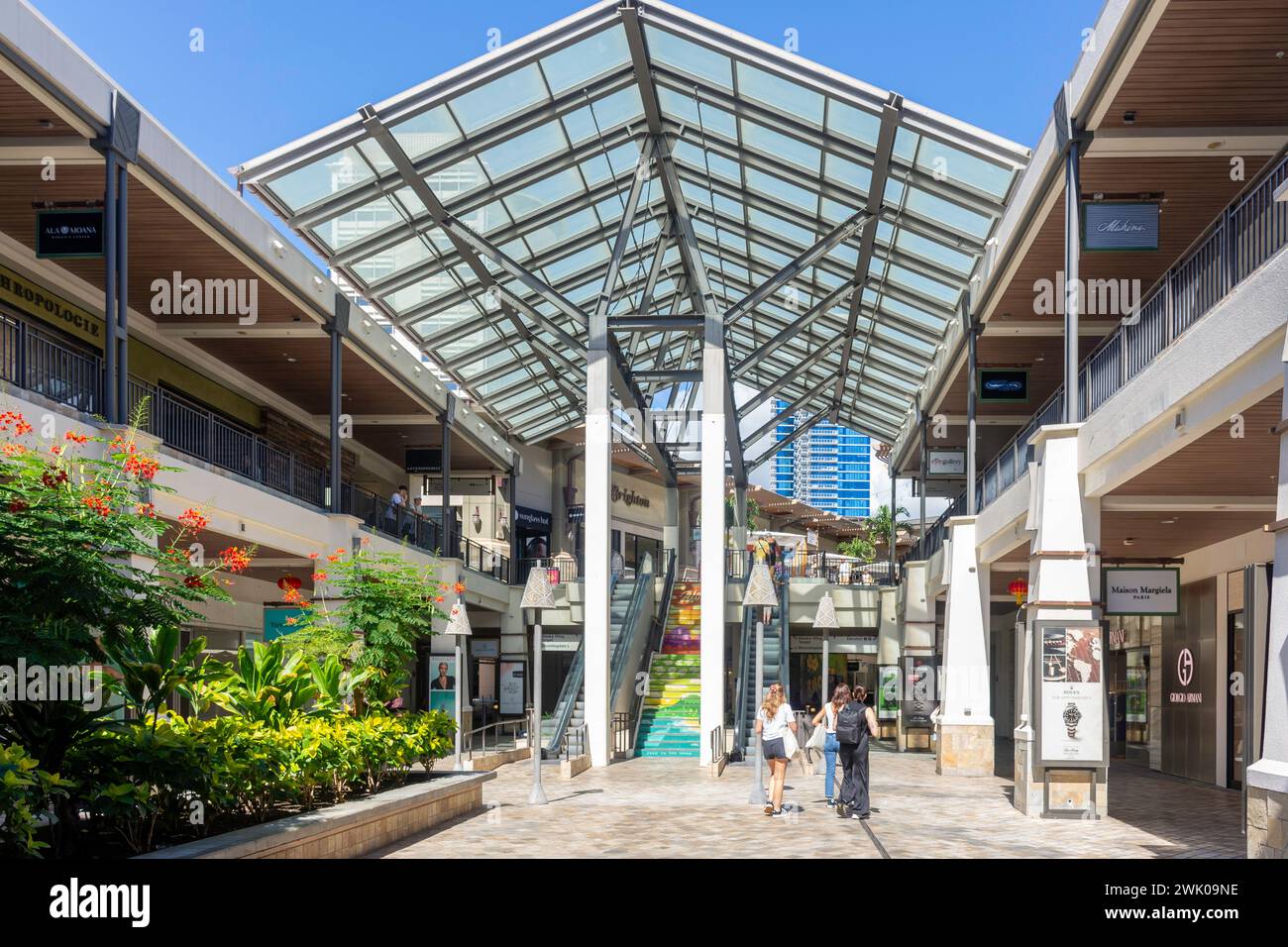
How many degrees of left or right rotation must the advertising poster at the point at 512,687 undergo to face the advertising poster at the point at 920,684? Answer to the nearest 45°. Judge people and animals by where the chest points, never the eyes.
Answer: approximately 45° to its left

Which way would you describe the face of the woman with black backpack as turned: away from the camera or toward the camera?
away from the camera
